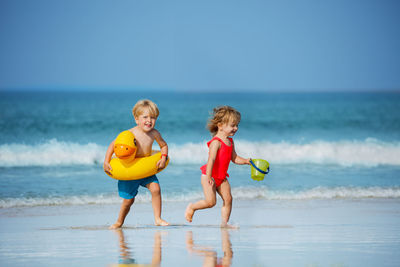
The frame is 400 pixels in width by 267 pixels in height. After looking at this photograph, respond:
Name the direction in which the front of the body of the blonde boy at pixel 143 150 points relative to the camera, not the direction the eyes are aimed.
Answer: toward the camera

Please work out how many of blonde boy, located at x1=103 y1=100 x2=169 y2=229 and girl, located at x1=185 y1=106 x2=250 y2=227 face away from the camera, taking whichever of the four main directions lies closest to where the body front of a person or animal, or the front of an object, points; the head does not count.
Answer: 0

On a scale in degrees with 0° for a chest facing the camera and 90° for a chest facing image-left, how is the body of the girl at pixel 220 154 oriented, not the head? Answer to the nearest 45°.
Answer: approximately 315°

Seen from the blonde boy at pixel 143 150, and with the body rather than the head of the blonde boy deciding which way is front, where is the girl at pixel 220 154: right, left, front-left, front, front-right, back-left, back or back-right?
left

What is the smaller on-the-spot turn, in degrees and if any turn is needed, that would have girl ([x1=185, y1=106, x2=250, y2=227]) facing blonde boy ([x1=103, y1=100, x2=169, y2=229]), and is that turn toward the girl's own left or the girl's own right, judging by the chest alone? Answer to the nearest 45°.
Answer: approximately 135° to the girl's own right

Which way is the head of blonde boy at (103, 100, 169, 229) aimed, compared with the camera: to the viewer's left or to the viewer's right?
to the viewer's right
